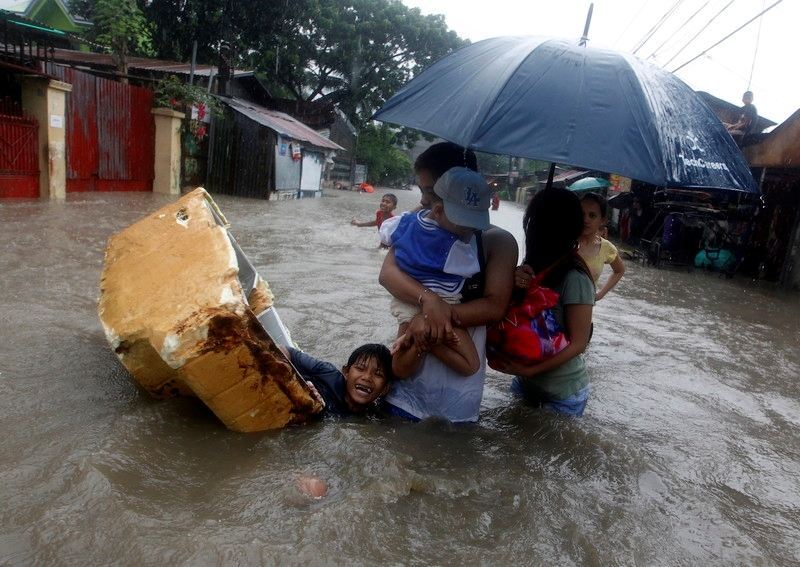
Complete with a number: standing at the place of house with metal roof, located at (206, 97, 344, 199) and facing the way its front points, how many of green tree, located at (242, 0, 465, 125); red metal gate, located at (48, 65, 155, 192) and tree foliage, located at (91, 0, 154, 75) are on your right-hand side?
2

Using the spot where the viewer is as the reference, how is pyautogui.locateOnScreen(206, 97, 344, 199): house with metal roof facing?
facing the viewer and to the right of the viewer

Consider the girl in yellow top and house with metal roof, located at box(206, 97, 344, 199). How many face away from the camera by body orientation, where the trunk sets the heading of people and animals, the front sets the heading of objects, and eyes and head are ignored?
0

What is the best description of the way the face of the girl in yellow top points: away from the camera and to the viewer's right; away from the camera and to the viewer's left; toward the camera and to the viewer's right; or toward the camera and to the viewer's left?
toward the camera and to the viewer's left

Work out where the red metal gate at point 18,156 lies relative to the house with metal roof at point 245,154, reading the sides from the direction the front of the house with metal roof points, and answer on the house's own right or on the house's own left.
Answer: on the house's own right

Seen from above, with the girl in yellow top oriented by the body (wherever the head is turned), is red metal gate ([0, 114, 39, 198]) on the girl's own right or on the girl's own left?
on the girl's own right

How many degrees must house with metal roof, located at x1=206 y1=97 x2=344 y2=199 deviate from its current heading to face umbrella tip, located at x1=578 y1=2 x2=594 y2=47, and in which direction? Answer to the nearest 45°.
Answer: approximately 45° to its right

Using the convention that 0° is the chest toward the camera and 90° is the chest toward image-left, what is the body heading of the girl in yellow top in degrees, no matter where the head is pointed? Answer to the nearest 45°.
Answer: approximately 45°
